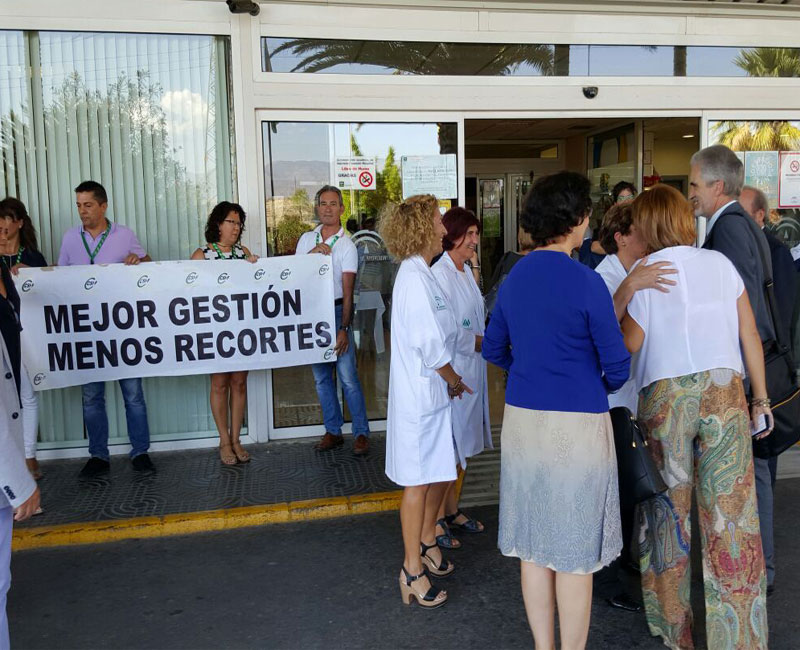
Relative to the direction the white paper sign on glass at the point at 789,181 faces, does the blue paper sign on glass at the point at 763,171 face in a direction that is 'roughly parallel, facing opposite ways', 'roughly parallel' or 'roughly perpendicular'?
roughly parallel

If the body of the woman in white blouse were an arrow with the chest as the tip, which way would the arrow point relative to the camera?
away from the camera

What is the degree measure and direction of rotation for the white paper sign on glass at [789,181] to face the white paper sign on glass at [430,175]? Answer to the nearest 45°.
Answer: approximately 45° to its right

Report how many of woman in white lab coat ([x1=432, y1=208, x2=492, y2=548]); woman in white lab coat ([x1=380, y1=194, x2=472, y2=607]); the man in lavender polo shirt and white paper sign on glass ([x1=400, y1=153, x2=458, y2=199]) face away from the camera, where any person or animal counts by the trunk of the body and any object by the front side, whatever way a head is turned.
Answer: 0

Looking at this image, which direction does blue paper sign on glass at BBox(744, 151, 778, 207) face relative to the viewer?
toward the camera

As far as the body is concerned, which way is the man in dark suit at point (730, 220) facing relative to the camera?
to the viewer's left

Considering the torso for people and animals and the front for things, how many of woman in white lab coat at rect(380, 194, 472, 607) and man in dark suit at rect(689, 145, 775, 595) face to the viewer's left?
1

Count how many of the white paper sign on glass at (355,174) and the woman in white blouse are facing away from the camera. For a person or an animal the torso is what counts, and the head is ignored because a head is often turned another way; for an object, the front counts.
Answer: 1

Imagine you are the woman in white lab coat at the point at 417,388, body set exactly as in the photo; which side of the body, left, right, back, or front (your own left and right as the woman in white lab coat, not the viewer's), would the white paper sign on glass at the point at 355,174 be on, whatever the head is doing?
left

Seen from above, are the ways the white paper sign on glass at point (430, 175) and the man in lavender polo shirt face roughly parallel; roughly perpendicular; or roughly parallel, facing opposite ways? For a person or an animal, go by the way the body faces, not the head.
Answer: roughly parallel

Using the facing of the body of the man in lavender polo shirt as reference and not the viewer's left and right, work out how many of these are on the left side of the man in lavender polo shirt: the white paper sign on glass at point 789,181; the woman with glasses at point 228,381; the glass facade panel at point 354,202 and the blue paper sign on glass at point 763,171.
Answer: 4

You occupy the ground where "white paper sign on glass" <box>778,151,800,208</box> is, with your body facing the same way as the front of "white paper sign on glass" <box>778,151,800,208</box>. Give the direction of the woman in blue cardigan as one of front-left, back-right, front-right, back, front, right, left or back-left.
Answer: front

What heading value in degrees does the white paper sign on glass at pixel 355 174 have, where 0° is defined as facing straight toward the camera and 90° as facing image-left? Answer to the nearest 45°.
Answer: approximately 0°

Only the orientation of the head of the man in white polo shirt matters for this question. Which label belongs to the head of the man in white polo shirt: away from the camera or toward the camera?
toward the camera

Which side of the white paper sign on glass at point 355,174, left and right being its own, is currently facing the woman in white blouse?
front

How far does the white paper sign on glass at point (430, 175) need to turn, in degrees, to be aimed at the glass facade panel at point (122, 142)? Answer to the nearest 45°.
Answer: approximately 90° to its right

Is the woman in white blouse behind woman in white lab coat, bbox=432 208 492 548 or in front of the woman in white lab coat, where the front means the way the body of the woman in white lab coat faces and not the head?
in front

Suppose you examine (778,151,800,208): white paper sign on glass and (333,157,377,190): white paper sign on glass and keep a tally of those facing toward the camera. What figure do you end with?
2

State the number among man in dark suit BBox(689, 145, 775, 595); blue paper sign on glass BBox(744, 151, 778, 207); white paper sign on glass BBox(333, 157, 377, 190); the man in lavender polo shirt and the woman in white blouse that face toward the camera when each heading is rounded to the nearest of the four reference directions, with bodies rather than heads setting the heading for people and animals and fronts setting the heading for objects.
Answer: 3

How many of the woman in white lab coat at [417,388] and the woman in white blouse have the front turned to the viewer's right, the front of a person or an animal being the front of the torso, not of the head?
1

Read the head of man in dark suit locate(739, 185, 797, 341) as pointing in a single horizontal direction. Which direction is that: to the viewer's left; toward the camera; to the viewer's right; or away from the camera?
to the viewer's left
